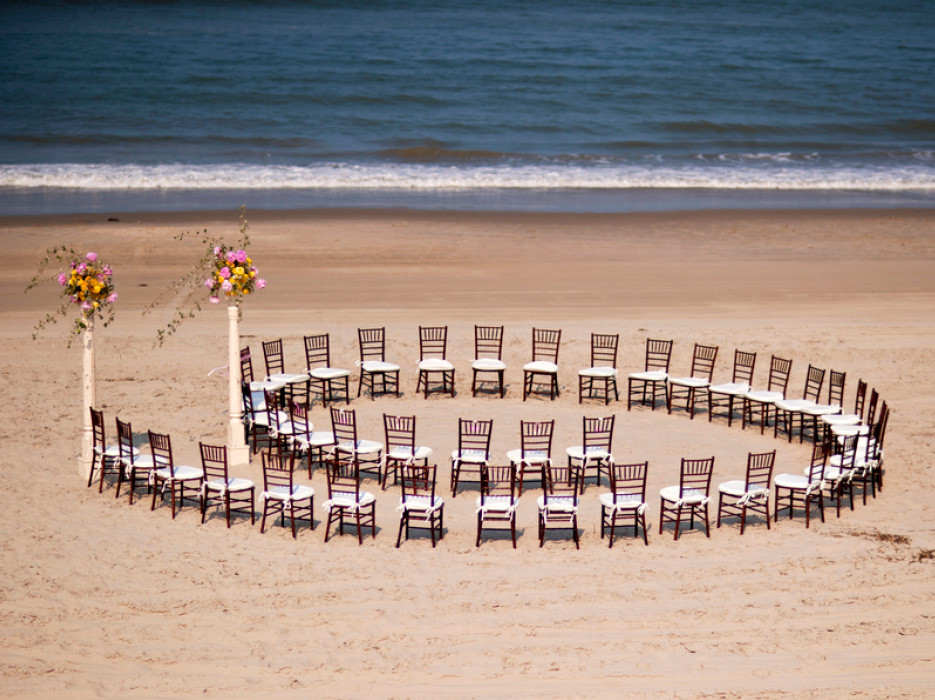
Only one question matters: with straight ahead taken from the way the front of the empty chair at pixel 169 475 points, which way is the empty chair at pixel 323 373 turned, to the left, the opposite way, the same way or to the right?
to the right

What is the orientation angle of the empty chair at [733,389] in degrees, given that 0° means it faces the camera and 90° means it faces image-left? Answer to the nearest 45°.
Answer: approximately 45°

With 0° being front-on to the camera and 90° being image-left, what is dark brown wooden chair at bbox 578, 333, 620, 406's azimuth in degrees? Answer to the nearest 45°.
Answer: approximately 45°

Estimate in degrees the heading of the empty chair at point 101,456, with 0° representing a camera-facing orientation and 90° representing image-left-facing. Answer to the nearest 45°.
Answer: approximately 225°

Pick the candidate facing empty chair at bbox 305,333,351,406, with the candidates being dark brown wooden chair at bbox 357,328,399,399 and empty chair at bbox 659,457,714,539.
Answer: empty chair at bbox 659,457,714,539

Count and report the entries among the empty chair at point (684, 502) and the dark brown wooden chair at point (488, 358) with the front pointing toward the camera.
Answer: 1

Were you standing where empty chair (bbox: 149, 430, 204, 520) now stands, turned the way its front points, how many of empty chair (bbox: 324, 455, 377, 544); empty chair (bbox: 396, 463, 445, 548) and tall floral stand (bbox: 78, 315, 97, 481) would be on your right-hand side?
2

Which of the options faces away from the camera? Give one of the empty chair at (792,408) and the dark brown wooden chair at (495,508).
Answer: the dark brown wooden chair

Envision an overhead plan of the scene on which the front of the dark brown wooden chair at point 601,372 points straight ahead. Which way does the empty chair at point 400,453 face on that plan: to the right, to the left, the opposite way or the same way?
the opposite way

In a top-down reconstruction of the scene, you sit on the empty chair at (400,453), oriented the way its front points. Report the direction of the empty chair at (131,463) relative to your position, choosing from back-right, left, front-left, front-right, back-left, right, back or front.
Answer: back-left

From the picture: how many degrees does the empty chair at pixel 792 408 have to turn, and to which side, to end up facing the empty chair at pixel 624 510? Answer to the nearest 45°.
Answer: approximately 45° to its left
